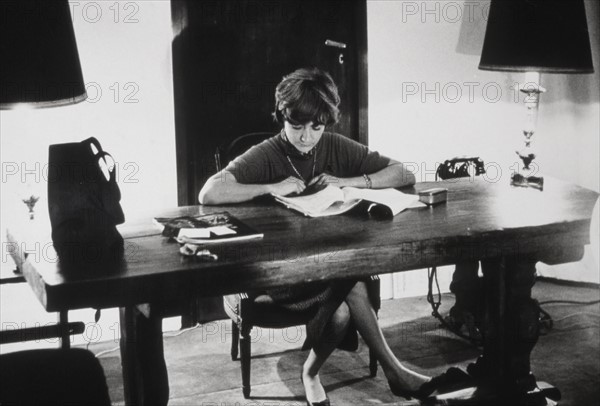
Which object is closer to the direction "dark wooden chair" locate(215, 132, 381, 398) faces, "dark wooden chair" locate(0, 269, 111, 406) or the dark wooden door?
the dark wooden chair

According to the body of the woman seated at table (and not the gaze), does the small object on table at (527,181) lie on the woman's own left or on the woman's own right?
on the woman's own left

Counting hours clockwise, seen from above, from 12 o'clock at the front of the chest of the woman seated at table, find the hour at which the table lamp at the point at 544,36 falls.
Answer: The table lamp is roughly at 8 o'clock from the woman seated at table.

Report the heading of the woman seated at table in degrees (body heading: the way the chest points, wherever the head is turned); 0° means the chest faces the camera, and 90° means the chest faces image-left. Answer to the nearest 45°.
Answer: approximately 0°

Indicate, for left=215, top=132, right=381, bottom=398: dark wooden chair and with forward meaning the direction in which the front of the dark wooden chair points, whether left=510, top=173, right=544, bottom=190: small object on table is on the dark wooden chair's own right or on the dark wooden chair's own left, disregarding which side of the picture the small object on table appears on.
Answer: on the dark wooden chair's own left

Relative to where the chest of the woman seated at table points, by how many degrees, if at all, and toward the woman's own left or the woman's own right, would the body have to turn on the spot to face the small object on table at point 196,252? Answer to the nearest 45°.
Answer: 0° — they already face it

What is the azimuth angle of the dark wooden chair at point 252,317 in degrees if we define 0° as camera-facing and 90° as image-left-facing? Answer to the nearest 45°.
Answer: approximately 0°
